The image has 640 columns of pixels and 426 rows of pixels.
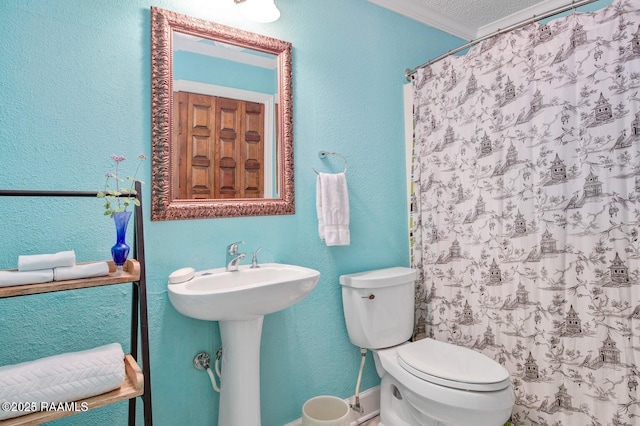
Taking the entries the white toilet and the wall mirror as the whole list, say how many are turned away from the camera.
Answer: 0

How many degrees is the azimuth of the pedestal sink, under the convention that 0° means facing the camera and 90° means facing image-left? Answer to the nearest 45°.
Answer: approximately 315°

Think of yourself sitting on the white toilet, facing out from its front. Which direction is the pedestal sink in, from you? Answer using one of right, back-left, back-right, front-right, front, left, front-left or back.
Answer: right

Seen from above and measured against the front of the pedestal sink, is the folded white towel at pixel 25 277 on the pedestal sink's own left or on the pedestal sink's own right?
on the pedestal sink's own right

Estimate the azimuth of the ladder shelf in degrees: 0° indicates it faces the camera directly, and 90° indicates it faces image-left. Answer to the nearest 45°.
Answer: approximately 315°

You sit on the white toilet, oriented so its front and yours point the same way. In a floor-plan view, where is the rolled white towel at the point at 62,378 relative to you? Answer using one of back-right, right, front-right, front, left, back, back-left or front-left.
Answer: right

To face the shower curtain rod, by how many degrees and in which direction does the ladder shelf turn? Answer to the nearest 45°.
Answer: approximately 45° to its left

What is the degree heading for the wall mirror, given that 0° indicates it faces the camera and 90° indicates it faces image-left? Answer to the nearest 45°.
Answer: approximately 315°
